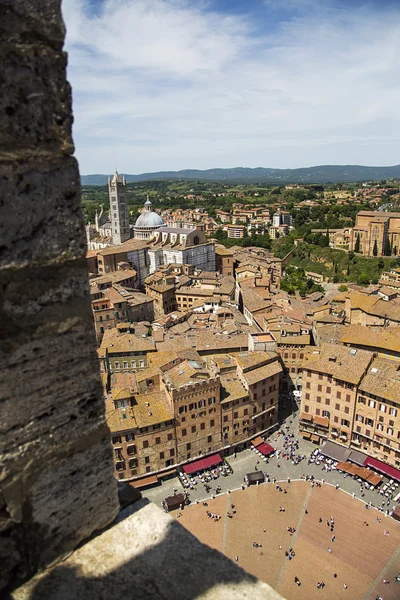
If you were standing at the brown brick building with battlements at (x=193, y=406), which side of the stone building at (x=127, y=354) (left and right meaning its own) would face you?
front

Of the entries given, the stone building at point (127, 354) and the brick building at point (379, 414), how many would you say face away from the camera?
0

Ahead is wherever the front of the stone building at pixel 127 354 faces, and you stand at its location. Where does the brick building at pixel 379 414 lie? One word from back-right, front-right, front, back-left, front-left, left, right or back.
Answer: front-left

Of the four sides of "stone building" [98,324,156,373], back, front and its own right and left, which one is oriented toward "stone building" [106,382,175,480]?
front

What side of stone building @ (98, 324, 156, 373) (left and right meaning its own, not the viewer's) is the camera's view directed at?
front

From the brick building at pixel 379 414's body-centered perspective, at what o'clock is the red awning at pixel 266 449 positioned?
The red awning is roughly at 1 o'clock from the brick building.

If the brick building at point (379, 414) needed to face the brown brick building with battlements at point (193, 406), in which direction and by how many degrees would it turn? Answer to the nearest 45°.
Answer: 0° — it already faces it

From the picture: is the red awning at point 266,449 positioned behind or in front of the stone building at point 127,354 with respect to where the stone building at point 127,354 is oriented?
in front

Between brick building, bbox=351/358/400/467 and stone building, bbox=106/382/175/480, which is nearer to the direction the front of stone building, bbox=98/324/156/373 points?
the stone building

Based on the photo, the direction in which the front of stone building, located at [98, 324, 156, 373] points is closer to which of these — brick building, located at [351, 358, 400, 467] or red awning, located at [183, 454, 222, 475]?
the red awning

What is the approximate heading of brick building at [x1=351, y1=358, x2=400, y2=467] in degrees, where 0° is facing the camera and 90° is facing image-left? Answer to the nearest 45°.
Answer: approximately 45°
